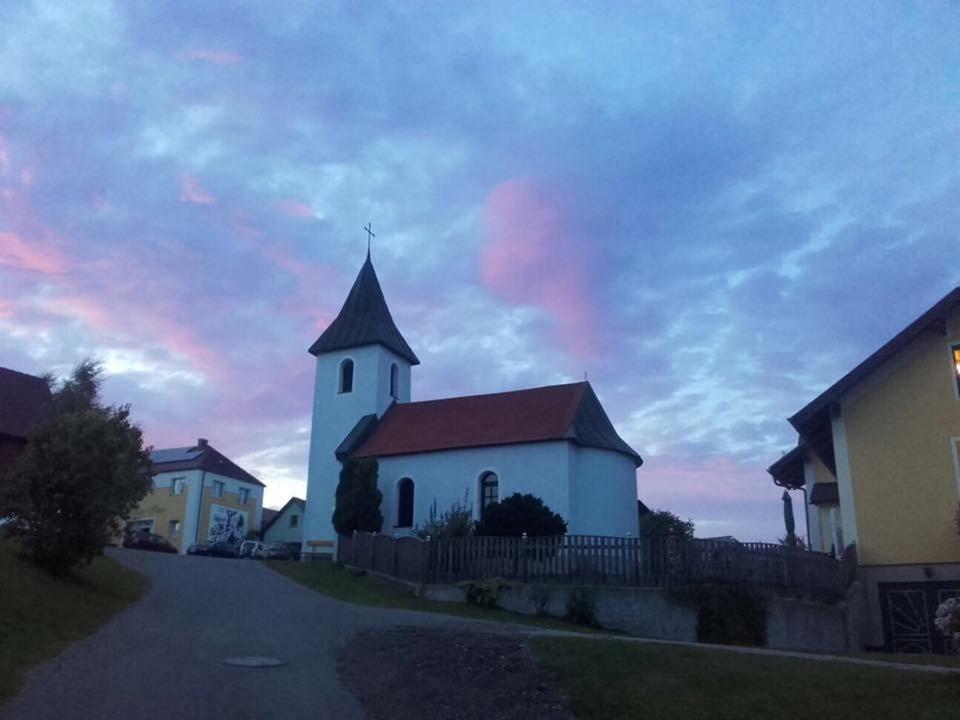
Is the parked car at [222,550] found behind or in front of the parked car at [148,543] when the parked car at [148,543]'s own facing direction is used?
in front

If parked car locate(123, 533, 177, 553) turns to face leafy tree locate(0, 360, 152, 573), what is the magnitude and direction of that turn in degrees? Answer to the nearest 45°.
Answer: approximately 90° to its right

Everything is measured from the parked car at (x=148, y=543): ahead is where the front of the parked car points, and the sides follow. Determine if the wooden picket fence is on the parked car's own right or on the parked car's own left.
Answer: on the parked car's own right

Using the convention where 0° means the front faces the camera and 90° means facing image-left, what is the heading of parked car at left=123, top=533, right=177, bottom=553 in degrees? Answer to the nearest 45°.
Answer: approximately 270°

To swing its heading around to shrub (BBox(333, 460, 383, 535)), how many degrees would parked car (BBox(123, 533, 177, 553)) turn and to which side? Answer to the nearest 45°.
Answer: approximately 45° to its right

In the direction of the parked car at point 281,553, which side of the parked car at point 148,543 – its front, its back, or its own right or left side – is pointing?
front

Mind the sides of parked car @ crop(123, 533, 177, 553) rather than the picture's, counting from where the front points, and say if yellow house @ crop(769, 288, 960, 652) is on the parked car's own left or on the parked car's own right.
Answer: on the parked car's own right
